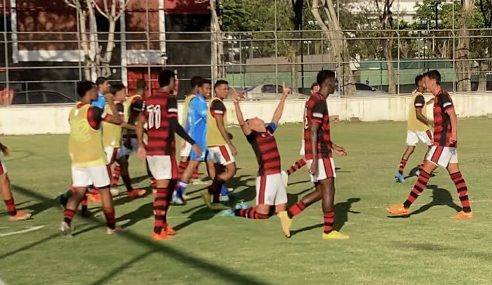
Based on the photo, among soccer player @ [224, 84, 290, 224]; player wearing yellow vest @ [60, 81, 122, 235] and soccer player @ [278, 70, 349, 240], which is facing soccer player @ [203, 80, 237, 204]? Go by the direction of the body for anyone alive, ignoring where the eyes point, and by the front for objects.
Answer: the player wearing yellow vest

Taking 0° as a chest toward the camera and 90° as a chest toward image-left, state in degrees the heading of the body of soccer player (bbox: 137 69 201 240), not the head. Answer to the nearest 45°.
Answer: approximately 225°

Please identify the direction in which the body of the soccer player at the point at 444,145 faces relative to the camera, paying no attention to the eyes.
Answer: to the viewer's left

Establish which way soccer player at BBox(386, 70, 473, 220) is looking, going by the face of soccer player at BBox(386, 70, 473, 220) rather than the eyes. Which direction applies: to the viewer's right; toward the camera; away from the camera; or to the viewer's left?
to the viewer's left

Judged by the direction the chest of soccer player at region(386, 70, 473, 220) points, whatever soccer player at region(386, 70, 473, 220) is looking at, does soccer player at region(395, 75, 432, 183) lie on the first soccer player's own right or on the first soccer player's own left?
on the first soccer player's own right

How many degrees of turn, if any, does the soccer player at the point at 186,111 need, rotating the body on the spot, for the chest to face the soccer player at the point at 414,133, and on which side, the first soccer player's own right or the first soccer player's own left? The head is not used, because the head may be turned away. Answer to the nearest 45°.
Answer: approximately 45° to the first soccer player's own left

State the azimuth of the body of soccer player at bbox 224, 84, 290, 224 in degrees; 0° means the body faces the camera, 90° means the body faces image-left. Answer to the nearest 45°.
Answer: approximately 315°
